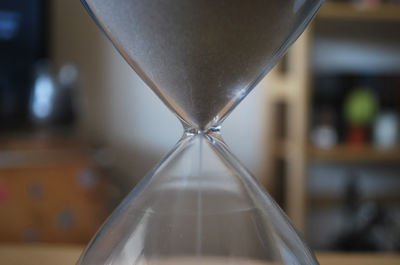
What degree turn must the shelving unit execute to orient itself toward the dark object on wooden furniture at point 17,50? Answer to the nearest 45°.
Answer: approximately 90° to its right

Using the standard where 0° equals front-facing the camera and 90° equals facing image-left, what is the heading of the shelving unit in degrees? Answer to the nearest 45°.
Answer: approximately 0°
